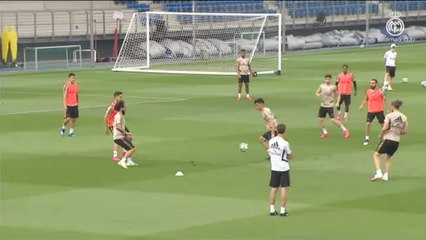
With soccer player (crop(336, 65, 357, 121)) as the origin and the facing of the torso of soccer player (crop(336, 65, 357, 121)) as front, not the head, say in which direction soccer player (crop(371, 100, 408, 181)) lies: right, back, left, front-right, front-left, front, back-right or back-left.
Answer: front

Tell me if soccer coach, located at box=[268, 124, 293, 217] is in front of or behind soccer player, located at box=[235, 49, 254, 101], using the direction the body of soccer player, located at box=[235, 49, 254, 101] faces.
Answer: in front

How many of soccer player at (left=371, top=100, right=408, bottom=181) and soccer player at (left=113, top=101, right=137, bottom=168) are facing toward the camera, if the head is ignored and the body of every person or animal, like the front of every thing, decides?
0

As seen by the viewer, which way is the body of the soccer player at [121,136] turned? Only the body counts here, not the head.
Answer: to the viewer's right

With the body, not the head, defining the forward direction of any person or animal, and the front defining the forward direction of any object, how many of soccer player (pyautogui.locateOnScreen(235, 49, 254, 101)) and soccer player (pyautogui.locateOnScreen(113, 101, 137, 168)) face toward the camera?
1

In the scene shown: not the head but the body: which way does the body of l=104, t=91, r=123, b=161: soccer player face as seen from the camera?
to the viewer's right

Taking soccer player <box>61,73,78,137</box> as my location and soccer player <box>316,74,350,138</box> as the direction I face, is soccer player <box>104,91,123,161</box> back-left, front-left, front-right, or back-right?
front-right

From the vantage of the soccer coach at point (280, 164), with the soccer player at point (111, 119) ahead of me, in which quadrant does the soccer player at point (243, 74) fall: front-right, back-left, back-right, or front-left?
front-right

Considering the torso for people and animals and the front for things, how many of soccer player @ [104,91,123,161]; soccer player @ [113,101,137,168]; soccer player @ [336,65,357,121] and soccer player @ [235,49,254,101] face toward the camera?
2

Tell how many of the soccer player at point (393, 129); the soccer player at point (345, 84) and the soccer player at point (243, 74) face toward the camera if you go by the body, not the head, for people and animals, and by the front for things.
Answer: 2

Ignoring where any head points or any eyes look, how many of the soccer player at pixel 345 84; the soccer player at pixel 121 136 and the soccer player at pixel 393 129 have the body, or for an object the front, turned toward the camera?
1

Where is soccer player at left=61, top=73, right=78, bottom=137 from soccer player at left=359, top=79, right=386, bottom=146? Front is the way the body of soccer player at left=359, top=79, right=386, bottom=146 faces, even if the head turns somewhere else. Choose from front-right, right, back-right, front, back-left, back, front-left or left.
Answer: front-right

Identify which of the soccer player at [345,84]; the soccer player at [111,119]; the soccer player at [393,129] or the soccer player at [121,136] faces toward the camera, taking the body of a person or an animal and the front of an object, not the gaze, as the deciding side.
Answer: the soccer player at [345,84]

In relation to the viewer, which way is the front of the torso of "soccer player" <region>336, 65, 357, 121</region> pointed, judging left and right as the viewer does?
facing the viewer

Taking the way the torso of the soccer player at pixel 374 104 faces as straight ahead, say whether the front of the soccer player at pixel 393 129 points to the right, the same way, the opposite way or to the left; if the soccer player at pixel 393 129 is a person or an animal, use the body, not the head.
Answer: to the right

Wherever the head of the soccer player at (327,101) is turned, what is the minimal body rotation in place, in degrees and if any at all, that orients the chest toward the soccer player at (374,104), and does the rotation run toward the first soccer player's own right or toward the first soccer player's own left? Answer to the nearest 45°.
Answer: approximately 90° to the first soccer player's own left

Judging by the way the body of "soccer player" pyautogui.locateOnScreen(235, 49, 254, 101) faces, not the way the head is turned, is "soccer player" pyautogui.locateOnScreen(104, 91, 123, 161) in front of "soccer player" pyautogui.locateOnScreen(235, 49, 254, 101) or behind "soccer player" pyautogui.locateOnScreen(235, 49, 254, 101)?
in front

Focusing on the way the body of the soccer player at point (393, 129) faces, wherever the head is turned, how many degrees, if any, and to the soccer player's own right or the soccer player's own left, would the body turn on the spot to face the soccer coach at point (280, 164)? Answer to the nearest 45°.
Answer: approximately 90° to the soccer player's own left

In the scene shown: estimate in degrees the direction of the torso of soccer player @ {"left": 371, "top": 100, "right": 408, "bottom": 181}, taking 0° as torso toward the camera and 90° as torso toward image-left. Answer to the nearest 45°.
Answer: approximately 135°
